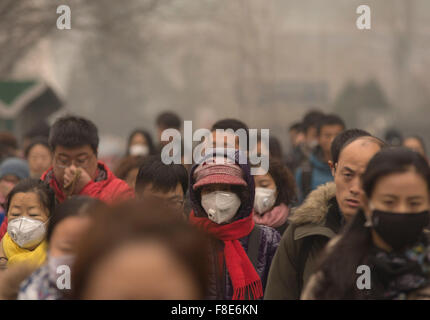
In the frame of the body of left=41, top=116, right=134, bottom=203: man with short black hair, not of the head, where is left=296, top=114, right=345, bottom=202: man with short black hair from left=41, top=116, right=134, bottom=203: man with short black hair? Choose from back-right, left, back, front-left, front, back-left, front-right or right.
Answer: back-left

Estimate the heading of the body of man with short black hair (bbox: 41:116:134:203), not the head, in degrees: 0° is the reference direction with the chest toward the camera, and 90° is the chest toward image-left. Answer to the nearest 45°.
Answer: approximately 0°

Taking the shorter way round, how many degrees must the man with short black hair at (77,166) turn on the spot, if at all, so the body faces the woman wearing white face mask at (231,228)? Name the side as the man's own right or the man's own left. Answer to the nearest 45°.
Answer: approximately 45° to the man's own left

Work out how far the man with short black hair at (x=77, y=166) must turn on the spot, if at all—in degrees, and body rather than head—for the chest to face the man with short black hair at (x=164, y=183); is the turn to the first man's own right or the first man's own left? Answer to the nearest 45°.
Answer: approximately 45° to the first man's own left

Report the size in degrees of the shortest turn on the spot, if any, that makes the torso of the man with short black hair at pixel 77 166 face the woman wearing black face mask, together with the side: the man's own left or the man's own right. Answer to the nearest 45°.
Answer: approximately 45° to the man's own left

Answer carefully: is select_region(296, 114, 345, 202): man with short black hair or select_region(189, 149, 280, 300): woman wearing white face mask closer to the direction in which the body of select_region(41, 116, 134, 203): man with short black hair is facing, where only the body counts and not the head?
the woman wearing white face mask
